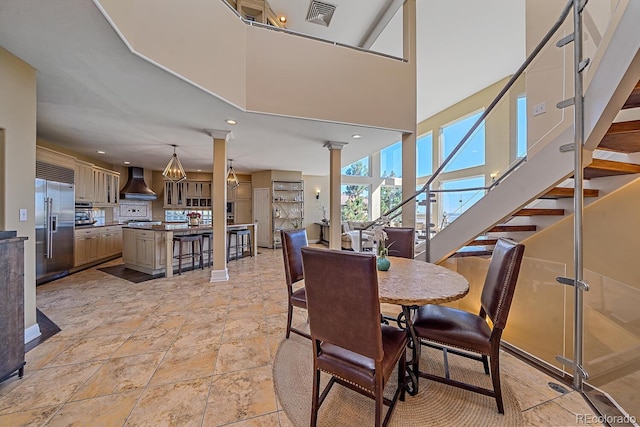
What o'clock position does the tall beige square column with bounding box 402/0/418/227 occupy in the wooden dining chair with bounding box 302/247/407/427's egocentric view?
The tall beige square column is roughly at 11 o'clock from the wooden dining chair.

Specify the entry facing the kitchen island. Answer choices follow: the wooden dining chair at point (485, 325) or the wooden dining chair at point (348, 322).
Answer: the wooden dining chair at point (485, 325)

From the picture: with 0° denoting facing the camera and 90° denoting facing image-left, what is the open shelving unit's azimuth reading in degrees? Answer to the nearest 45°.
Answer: approximately 0°

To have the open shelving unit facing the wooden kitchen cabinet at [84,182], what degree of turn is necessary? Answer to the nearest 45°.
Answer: approximately 45° to its right

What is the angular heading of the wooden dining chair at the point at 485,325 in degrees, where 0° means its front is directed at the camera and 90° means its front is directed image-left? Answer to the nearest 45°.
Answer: approximately 90°

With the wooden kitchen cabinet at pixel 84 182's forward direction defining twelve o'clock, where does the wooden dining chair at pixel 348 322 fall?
The wooden dining chair is roughly at 1 o'clock from the wooden kitchen cabinet.

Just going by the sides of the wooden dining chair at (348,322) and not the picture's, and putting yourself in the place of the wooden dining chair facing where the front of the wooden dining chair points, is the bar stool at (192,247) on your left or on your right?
on your left

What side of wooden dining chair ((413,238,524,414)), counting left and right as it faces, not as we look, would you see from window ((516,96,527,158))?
right

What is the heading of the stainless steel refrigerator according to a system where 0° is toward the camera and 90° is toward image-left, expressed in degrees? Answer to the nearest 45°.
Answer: approximately 315°
